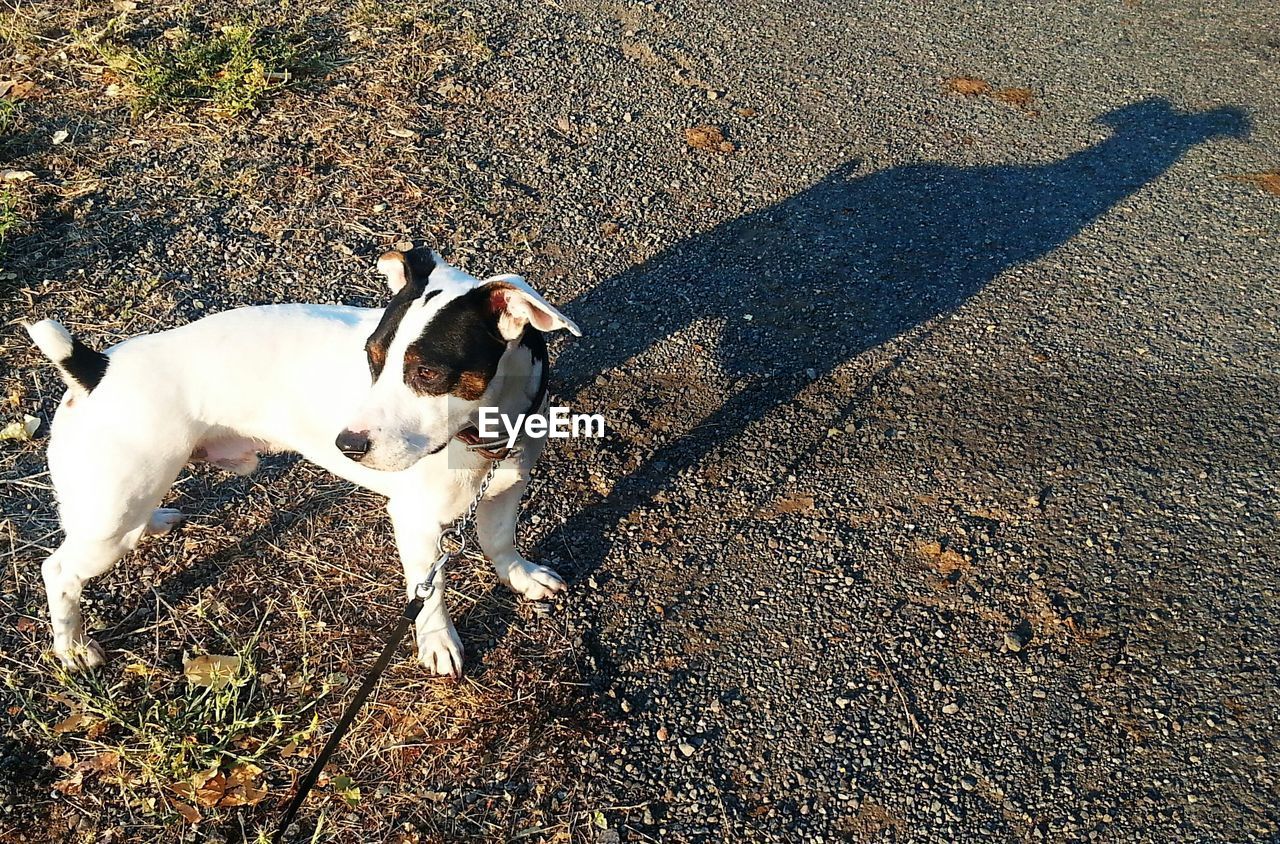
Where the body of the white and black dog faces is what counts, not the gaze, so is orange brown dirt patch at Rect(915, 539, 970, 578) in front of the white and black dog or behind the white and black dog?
in front

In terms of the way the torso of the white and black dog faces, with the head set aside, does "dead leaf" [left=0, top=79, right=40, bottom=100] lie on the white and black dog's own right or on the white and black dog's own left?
on the white and black dog's own left

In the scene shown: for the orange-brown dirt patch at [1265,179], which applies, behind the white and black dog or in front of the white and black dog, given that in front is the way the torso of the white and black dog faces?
in front

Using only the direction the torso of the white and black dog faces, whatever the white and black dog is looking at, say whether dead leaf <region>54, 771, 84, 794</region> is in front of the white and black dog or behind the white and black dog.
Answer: behind

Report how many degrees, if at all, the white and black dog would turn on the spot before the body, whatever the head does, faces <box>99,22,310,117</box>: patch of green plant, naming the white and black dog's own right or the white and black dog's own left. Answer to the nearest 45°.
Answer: approximately 90° to the white and black dog's own left

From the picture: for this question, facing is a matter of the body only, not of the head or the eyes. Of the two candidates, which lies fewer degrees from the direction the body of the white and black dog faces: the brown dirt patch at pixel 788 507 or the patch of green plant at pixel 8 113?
the brown dirt patch

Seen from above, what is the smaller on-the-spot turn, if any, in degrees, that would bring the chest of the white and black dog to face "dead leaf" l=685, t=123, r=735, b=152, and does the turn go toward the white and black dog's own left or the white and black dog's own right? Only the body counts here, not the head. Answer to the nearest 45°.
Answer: approximately 45° to the white and black dog's own left

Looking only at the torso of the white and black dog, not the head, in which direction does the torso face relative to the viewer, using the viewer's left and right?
facing to the right of the viewer
